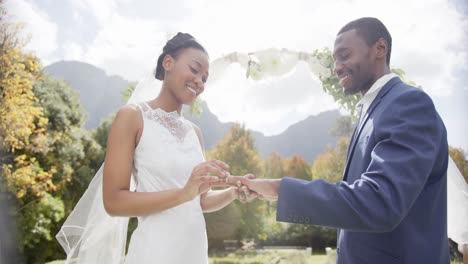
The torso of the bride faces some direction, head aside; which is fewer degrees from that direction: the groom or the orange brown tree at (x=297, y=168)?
the groom

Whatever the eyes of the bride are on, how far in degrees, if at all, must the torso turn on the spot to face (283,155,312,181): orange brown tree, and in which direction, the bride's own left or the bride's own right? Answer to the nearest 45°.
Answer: approximately 135° to the bride's own left

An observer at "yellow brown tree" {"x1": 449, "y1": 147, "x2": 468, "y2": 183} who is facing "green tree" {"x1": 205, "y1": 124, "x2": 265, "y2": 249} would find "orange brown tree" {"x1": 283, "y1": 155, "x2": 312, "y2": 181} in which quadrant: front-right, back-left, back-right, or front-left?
front-right

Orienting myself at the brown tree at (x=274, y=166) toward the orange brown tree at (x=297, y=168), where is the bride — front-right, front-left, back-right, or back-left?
back-right

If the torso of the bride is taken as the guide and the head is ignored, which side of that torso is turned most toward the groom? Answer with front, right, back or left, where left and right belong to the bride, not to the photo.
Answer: front

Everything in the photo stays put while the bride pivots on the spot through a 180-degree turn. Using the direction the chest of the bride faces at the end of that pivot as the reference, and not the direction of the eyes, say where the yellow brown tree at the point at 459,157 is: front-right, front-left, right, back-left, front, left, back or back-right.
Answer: right

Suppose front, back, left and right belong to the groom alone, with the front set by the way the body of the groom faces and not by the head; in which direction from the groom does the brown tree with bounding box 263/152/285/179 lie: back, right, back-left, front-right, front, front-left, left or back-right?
right

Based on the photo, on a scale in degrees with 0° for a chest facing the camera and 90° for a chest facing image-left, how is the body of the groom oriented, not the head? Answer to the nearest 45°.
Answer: approximately 90°

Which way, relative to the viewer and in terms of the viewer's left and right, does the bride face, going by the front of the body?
facing the viewer and to the right of the viewer

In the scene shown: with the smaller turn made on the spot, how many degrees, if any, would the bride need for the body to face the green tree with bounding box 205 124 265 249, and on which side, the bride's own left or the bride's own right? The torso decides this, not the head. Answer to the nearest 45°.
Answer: approximately 135° to the bride's own left

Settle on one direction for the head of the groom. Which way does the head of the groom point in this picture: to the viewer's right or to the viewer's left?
to the viewer's left

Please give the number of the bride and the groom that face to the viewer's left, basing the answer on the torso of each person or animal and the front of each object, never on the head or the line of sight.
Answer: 1

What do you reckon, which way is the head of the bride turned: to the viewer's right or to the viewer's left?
to the viewer's right
